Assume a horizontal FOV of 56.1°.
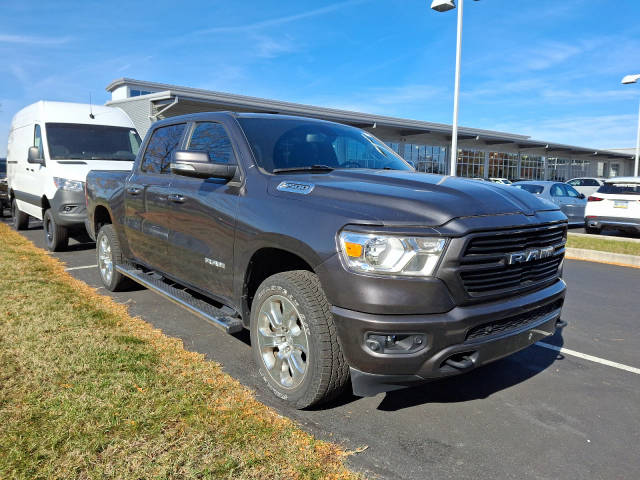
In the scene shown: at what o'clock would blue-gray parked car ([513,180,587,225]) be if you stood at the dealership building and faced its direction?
The blue-gray parked car is roughly at 1 o'clock from the dealership building.

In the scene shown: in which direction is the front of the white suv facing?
away from the camera

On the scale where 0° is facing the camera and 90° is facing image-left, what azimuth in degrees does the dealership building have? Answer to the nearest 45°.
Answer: approximately 315°

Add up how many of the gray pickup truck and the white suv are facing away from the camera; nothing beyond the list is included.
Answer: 1

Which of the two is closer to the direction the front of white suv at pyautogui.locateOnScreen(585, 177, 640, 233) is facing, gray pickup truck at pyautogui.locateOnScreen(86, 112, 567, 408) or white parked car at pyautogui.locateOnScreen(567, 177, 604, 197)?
the white parked car

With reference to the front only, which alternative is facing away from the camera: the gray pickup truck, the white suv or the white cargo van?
the white suv

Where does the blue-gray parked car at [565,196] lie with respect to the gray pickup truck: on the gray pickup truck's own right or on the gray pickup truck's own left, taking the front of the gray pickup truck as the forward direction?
on the gray pickup truck's own left

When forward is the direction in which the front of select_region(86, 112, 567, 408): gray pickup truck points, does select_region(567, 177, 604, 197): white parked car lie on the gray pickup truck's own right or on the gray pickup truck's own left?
on the gray pickup truck's own left

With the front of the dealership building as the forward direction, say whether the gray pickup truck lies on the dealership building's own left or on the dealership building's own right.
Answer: on the dealership building's own right

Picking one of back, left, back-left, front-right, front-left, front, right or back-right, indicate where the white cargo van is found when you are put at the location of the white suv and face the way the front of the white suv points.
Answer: back-left

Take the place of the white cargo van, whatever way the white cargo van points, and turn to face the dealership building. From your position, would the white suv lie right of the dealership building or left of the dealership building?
right

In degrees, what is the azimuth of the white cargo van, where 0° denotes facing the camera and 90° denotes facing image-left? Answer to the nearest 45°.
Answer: approximately 315°

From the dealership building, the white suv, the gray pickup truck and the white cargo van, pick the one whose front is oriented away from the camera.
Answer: the white suv

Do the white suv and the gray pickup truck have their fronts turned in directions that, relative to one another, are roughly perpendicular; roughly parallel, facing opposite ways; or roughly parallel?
roughly perpendicular
